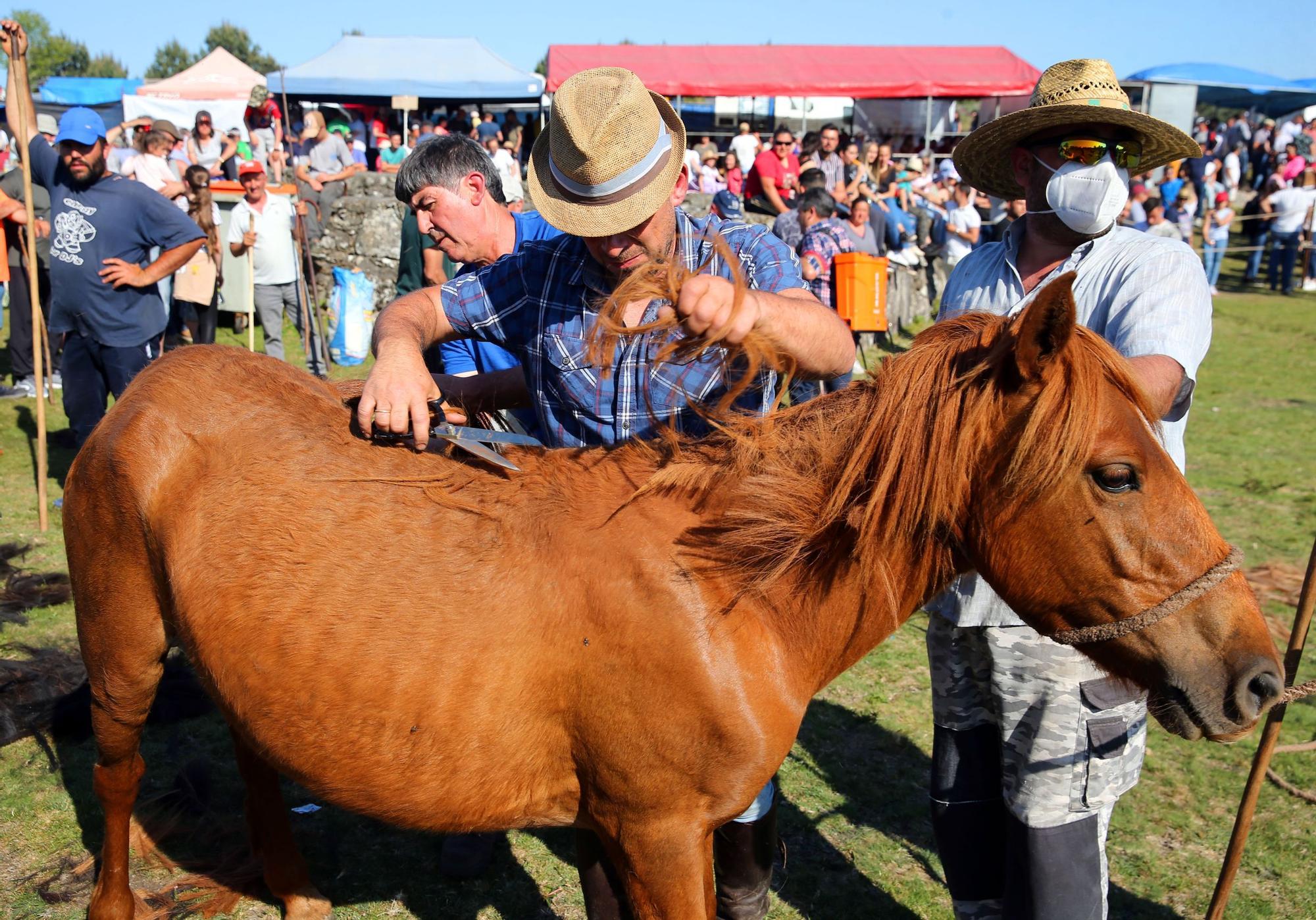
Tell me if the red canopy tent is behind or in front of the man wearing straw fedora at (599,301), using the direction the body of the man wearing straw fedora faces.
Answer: behind

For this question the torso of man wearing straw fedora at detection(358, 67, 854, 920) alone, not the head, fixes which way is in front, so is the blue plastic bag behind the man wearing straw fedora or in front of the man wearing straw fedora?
behind

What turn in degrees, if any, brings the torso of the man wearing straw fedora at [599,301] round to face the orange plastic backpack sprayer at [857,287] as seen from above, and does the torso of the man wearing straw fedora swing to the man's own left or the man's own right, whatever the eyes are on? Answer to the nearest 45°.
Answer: approximately 180°

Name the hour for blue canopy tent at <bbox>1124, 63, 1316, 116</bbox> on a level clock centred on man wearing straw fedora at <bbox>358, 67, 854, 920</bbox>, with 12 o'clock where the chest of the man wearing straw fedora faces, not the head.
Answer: The blue canopy tent is roughly at 7 o'clock from the man wearing straw fedora.

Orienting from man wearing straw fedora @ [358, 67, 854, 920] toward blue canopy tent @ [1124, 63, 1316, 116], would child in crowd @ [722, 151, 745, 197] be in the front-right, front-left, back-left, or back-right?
front-left

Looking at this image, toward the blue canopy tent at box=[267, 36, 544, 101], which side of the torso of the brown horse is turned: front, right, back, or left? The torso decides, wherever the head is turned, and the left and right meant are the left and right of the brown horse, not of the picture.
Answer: left

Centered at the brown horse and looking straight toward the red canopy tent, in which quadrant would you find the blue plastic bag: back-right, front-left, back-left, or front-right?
front-left

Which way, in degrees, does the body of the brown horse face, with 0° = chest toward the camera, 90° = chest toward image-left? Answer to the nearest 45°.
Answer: approximately 270°

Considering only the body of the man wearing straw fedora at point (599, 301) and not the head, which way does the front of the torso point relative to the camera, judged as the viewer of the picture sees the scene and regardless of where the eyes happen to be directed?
toward the camera
